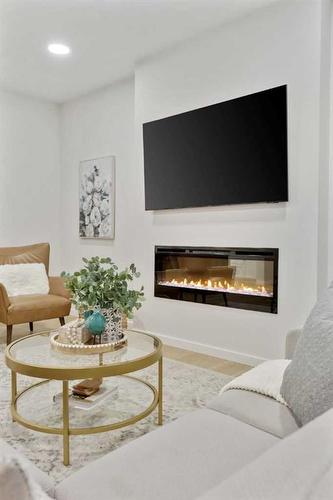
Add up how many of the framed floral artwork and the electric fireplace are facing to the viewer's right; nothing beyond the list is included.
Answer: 0

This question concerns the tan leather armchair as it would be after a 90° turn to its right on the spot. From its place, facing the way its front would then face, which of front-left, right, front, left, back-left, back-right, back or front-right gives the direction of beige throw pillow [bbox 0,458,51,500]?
front-left

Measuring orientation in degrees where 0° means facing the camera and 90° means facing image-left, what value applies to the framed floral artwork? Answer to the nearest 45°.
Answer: approximately 45°

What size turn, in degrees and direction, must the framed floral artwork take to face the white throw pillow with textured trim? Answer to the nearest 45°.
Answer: approximately 45° to its left

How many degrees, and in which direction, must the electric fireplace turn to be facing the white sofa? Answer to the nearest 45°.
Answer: approximately 45° to its left

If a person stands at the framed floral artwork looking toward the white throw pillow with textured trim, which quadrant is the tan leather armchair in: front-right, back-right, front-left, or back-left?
front-right

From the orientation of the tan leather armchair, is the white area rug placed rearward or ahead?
ahead

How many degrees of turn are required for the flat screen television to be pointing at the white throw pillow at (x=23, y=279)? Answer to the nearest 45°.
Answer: approximately 45° to its right

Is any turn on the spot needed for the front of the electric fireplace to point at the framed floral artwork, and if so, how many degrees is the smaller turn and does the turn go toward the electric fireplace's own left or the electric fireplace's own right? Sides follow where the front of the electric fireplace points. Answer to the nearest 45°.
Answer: approximately 90° to the electric fireplace's own right

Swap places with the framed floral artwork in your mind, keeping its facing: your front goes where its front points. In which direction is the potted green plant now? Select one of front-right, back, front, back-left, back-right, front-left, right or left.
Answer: front-left

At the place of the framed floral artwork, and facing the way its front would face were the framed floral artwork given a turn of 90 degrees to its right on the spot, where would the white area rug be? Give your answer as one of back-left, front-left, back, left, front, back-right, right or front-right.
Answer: back-left

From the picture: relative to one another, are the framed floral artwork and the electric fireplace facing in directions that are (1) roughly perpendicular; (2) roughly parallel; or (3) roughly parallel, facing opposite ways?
roughly parallel

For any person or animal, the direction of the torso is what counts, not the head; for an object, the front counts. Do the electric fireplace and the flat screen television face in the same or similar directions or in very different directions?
same or similar directions

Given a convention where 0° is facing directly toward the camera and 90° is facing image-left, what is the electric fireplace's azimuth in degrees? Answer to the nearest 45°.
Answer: approximately 45°

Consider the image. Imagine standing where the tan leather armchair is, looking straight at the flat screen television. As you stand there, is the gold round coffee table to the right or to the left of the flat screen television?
right

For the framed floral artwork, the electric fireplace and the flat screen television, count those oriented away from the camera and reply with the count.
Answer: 0

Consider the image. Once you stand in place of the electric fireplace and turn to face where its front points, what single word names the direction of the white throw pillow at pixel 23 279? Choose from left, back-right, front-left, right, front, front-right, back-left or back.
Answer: front-right
